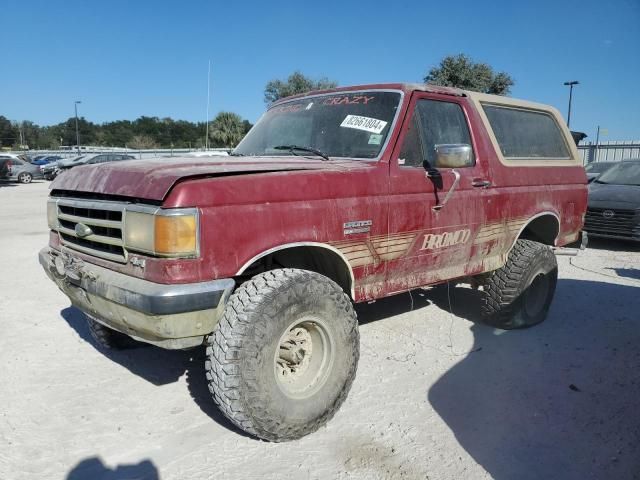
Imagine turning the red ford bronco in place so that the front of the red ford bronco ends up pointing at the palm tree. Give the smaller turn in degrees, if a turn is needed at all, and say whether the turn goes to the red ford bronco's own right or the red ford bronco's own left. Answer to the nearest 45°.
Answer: approximately 135° to the red ford bronco's own right

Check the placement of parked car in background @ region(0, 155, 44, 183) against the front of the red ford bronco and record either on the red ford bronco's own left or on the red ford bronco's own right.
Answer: on the red ford bronco's own right

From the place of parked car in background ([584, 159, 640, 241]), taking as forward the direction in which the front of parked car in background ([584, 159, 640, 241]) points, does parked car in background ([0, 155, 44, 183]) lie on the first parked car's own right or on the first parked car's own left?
on the first parked car's own right

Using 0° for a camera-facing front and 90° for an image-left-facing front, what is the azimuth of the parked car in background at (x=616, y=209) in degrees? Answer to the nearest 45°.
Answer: approximately 45°

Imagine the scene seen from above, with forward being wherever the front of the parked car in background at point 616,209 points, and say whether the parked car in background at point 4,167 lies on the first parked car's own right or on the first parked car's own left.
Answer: on the first parked car's own right
